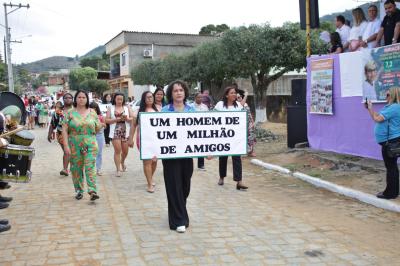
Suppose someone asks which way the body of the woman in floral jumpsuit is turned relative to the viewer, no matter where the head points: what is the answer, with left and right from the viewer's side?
facing the viewer

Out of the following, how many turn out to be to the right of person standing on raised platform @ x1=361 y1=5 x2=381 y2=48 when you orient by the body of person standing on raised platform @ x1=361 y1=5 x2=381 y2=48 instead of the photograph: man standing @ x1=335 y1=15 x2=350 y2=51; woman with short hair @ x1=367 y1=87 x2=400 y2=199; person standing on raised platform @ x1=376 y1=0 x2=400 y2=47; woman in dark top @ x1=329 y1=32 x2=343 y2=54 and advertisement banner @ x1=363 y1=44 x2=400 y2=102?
2

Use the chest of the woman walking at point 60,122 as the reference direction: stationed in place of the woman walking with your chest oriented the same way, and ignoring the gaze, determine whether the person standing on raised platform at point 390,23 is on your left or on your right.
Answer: on your left

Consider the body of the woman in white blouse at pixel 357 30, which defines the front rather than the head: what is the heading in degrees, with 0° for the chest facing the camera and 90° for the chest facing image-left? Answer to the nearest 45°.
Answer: approximately 45°

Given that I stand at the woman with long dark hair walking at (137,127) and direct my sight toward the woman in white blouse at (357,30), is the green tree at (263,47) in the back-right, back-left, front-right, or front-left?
front-left

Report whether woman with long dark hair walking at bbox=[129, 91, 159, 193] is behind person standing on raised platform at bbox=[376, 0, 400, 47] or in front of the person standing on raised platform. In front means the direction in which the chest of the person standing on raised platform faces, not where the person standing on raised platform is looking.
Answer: in front

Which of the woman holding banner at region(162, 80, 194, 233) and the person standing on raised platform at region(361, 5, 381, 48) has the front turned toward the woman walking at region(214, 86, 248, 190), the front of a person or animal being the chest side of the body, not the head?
the person standing on raised platform

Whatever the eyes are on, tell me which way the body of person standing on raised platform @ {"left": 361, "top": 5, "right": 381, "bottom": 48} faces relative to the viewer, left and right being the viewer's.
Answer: facing the viewer and to the left of the viewer

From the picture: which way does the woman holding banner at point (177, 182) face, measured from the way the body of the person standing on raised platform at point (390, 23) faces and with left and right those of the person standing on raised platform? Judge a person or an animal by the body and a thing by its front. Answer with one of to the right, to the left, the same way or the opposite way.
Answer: to the left

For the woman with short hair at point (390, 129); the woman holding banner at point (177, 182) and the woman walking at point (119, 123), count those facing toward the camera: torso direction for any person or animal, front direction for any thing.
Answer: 2

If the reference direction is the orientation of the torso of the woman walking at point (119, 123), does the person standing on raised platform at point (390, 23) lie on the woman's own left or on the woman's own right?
on the woman's own left

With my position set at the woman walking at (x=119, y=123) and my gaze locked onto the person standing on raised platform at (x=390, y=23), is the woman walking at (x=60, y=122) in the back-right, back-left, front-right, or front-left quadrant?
back-left

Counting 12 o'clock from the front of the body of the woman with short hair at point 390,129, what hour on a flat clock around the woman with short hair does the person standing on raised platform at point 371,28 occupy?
The person standing on raised platform is roughly at 3 o'clock from the woman with short hair.

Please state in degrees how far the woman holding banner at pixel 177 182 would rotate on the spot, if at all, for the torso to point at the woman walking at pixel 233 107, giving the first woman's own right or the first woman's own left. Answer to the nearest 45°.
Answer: approximately 135° to the first woman's own left
